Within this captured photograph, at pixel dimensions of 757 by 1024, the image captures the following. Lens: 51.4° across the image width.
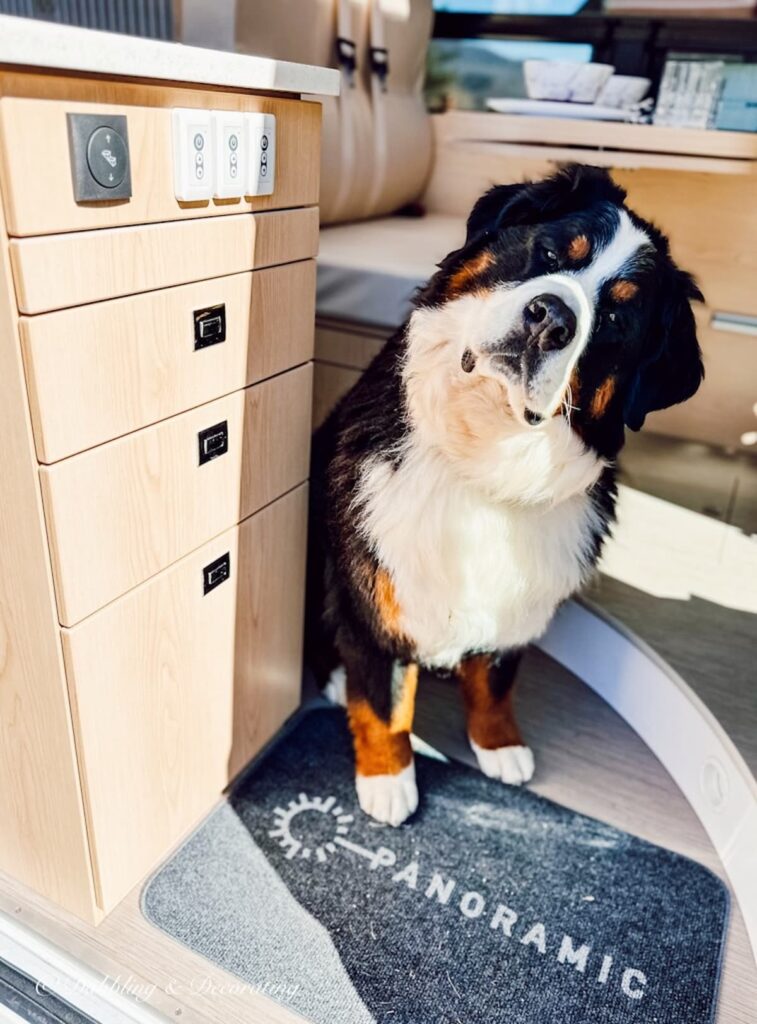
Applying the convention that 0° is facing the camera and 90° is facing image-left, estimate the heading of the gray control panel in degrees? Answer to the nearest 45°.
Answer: approximately 315°

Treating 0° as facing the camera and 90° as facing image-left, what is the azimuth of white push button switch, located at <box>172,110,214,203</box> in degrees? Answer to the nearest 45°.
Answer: approximately 315°

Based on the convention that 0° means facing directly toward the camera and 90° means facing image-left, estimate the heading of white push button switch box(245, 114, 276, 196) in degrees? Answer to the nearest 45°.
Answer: approximately 315°
